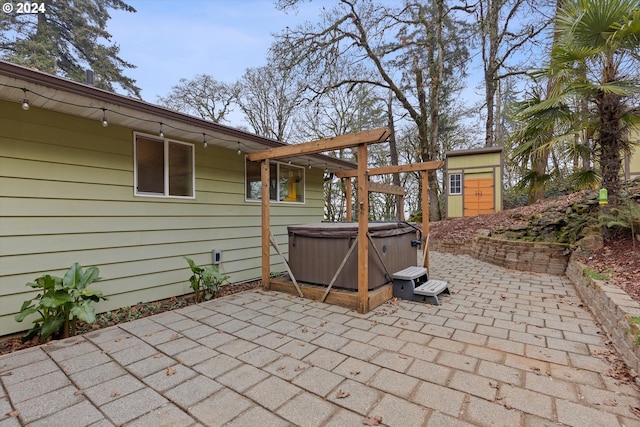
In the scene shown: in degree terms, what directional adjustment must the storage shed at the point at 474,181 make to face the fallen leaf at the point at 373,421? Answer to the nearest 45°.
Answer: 0° — it already faces it

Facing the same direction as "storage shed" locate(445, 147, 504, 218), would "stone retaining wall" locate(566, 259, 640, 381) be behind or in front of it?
in front

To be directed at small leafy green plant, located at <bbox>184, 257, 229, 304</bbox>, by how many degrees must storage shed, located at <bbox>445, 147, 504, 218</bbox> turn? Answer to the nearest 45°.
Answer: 0° — it already faces it

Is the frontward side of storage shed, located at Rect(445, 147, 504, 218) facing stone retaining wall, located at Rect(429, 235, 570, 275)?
yes

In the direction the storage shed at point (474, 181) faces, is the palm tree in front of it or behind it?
in front

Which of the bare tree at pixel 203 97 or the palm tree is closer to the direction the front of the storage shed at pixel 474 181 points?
the palm tree

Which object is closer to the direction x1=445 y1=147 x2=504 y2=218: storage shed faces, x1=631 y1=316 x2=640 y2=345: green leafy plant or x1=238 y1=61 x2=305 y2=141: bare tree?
the green leafy plant

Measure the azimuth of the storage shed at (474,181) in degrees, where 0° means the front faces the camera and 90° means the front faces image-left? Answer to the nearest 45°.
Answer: approximately 0°

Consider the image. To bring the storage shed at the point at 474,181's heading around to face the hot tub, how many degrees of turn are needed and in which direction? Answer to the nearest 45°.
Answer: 0° — it already faces it

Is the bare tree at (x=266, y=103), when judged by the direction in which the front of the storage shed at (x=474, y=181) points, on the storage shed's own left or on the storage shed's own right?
on the storage shed's own right

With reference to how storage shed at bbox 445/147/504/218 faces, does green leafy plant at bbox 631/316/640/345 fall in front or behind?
in front

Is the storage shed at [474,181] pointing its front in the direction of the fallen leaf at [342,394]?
yes

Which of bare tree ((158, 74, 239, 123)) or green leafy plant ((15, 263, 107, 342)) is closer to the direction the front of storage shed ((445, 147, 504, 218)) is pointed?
the green leafy plant
